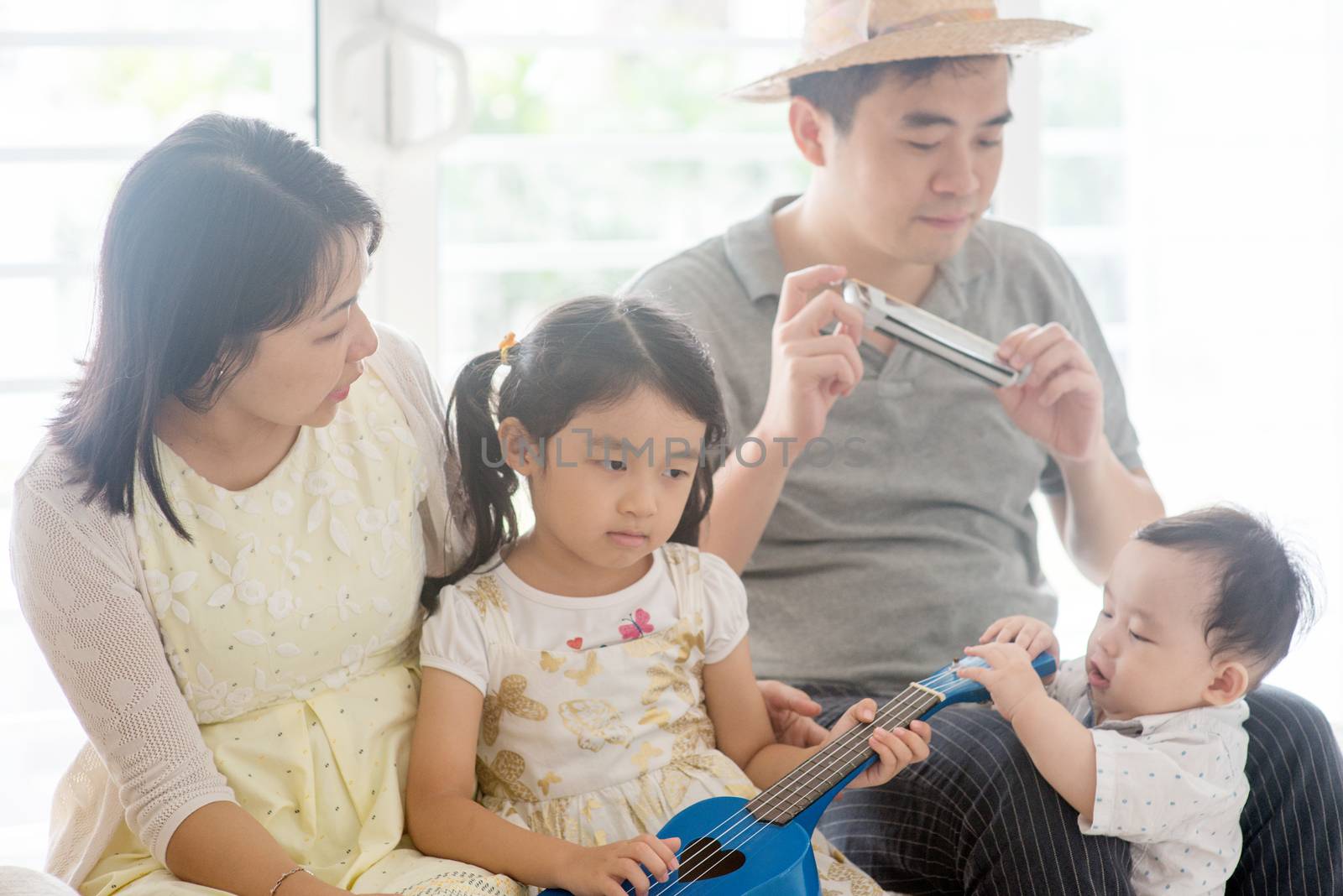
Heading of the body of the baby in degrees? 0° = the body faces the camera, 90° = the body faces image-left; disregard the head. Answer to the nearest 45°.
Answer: approximately 90°

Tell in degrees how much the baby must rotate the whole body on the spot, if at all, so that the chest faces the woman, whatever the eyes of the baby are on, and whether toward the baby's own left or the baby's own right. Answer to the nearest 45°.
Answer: approximately 45° to the baby's own left

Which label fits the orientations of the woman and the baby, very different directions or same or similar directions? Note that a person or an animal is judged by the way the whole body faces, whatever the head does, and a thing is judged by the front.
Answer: very different directions

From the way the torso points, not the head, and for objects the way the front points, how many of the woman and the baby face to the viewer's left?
1

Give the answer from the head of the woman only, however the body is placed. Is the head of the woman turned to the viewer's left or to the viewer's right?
to the viewer's right
